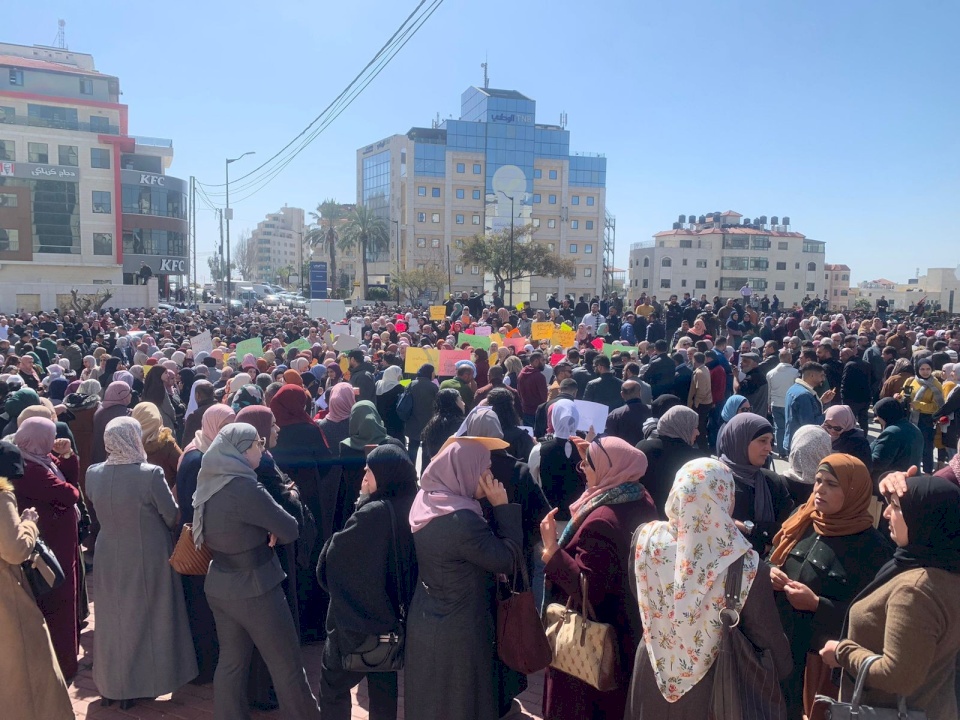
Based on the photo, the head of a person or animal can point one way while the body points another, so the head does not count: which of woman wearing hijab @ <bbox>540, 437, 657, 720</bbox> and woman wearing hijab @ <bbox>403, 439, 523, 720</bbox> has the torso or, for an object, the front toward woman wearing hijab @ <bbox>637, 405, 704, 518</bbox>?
woman wearing hijab @ <bbox>403, 439, 523, 720</bbox>

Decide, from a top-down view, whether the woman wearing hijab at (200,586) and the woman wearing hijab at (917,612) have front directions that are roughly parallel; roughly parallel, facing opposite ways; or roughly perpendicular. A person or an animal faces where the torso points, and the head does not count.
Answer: roughly perpendicular

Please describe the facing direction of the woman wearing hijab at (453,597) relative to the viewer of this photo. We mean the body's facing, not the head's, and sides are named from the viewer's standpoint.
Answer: facing away from the viewer and to the right of the viewer

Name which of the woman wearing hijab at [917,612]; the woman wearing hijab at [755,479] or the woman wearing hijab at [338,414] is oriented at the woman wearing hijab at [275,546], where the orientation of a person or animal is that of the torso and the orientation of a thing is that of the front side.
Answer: the woman wearing hijab at [917,612]

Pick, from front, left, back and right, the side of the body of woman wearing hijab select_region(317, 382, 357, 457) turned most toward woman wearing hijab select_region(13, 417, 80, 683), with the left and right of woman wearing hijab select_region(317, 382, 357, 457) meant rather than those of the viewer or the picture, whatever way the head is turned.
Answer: back

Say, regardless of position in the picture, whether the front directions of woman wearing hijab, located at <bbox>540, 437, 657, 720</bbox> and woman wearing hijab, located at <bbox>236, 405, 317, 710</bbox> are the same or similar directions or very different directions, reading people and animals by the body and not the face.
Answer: very different directions

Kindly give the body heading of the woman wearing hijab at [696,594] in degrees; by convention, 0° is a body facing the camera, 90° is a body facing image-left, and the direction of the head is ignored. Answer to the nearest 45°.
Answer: approximately 180°

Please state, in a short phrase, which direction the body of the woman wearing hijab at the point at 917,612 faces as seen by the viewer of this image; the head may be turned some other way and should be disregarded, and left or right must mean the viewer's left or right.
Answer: facing to the left of the viewer

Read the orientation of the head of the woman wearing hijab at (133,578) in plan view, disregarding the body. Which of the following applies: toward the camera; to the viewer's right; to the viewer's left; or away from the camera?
away from the camera

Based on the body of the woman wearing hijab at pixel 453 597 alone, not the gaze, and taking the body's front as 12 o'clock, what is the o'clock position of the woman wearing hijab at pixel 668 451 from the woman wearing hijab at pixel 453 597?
the woman wearing hijab at pixel 668 451 is roughly at 12 o'clock from the woman wearing hijab at pixel 453 597.

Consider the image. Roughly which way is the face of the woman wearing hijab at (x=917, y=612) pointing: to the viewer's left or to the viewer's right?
to the viewer's left
